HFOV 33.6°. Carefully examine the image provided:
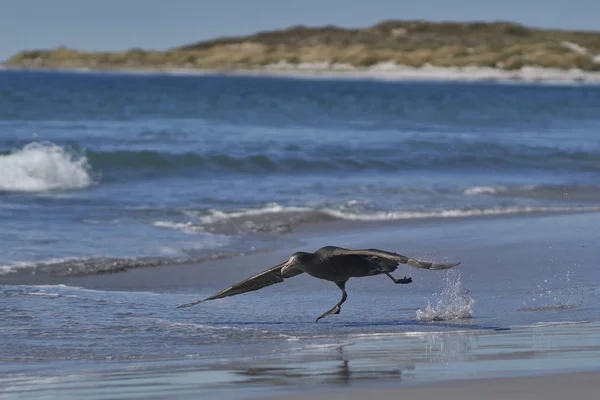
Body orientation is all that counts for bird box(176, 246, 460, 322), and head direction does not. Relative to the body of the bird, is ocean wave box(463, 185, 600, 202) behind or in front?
behind

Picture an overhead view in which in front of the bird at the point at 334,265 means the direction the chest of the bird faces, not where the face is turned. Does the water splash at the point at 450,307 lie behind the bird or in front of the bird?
behind

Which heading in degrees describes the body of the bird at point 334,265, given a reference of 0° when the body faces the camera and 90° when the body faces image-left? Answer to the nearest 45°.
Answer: approximately 45°

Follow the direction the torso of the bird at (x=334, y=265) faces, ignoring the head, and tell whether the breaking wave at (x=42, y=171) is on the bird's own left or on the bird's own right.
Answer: on the bird's own right

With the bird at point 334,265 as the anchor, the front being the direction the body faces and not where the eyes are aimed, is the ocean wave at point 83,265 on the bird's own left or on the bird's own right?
on the bird's own right

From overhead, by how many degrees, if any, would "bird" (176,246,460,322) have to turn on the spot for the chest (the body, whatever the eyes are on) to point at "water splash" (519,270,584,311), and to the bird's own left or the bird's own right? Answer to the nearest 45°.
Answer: approximately 180°

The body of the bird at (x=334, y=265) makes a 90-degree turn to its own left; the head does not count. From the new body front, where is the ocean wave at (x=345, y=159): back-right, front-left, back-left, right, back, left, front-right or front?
back-left

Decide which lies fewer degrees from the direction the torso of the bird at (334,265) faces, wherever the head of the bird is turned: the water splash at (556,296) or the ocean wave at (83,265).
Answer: the ocean wave

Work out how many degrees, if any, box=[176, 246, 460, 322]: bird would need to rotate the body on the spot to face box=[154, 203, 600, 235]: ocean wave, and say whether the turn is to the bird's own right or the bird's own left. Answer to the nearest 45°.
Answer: approximately 135° to the bird's own right
